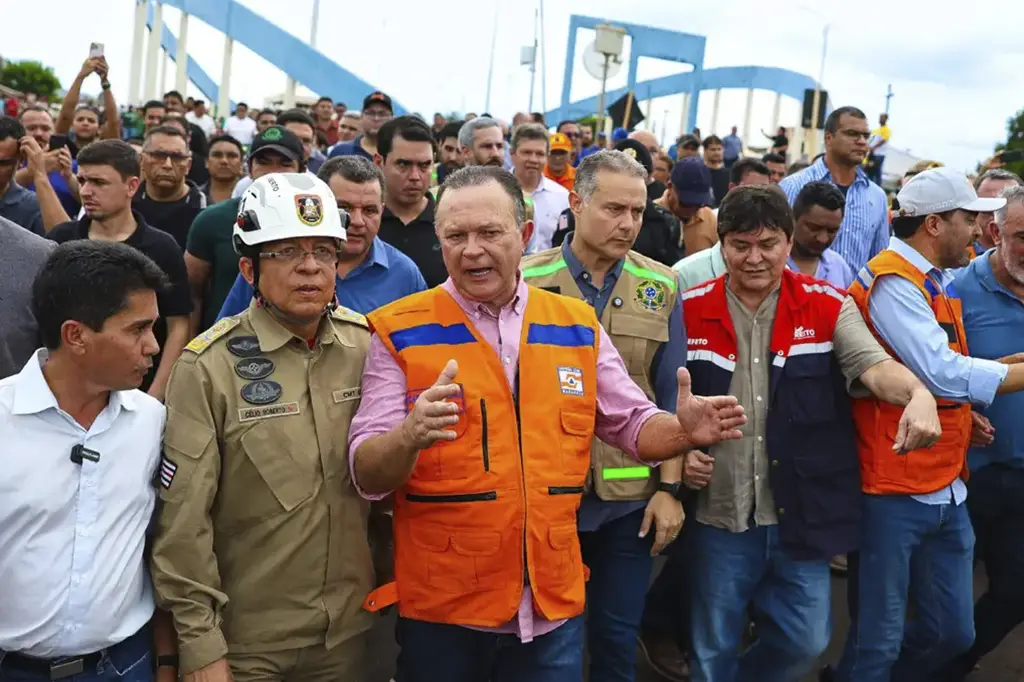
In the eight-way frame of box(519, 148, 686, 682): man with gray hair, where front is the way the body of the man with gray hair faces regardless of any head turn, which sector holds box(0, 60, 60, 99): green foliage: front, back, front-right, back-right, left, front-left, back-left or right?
back-right

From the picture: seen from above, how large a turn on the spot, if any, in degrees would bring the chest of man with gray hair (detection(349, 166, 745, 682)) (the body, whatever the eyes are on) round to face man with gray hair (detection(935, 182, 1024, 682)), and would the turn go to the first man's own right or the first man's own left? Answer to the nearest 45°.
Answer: approximately 135° to the first man's own left

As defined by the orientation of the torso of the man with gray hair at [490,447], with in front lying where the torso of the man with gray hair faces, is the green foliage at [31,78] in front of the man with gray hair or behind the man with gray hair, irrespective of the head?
behind

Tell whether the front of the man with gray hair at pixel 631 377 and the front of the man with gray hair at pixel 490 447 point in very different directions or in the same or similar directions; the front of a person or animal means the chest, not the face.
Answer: same or similar directions

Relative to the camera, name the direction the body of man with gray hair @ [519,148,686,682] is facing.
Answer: toward the camera

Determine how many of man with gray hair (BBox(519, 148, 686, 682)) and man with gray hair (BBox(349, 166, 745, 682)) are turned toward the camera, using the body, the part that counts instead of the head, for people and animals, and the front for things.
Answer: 2

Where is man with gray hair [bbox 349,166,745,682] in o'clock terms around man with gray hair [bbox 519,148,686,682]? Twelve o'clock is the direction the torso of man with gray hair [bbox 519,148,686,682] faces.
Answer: man with gray hair [bbox 349,166,745,682] is roughly at 1 o'clock from man with gray hair [bbox 519,148,686,682].

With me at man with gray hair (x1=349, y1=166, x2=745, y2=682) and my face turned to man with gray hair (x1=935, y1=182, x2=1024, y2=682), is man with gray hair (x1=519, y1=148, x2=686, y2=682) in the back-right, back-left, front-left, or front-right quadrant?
front-left

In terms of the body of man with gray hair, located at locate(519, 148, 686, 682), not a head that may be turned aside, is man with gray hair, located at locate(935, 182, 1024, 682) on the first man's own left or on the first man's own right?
on the first man's own left

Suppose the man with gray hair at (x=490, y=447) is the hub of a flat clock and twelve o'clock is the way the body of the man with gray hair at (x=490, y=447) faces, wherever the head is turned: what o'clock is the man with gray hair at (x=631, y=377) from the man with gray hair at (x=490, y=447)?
the man with gray hair at (x=631, y=377) is roughly at 7 o'clock from the man with gray hair at (x=490, y=447).

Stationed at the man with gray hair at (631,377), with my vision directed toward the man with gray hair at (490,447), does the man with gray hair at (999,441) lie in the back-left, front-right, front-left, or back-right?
back-left

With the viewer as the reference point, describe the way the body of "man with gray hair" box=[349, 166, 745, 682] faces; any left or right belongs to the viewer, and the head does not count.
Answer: facing the viewer
